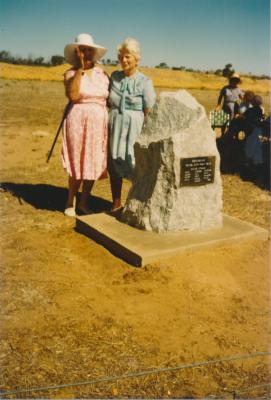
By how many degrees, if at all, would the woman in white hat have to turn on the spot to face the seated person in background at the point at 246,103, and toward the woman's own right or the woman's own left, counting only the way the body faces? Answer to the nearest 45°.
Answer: approximately 135° to the woman's own left

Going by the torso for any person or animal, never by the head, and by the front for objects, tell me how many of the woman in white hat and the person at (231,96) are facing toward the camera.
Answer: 2

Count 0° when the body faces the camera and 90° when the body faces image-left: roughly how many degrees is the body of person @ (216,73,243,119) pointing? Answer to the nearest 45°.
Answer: approximately 0°

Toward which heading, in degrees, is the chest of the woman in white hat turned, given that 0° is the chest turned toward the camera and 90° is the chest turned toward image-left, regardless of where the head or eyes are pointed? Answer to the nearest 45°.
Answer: approximately 0°
